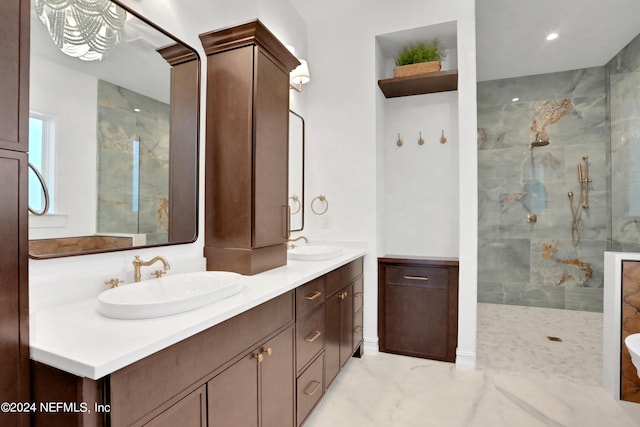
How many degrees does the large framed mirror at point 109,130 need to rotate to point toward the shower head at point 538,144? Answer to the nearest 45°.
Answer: approximately 45° to its left

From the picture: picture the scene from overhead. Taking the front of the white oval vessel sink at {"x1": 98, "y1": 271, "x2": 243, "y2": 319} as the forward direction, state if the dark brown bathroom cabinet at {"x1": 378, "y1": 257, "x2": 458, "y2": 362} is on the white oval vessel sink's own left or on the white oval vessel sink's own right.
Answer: on the white oval vessel sink's own left

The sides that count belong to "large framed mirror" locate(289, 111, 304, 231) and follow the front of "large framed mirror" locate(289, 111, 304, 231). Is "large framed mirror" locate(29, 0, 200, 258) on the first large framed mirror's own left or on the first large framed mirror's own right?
on the first large framed mirror's own right

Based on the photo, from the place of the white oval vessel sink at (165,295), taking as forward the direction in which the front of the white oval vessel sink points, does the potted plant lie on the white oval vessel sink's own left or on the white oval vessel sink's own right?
on the white oval vessel sink's own left

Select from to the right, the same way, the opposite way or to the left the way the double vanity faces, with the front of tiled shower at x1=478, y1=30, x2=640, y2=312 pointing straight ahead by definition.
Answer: to the left

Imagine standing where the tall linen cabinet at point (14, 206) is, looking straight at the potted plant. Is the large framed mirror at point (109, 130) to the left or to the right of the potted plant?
left
